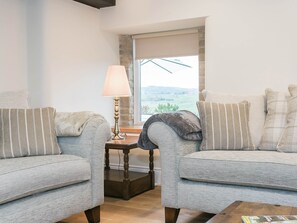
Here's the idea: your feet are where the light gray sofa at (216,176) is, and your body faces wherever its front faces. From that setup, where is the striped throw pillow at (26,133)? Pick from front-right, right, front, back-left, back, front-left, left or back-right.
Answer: right

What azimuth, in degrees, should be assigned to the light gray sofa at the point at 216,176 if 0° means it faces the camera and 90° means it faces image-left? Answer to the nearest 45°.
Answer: approximately 0°

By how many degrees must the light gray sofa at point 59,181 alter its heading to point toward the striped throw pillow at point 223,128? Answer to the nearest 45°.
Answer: approximately 45° to its left

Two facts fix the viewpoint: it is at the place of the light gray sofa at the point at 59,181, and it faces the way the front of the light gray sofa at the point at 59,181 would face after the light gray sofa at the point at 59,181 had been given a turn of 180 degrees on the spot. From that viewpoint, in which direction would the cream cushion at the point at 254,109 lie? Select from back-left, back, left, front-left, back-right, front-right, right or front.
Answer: back-right

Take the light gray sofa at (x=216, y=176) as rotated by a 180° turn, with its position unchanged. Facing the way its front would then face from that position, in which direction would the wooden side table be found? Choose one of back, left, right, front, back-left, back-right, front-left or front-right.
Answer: front-left

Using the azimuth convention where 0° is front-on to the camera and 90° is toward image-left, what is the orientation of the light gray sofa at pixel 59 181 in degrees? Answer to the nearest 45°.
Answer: approximately 315°

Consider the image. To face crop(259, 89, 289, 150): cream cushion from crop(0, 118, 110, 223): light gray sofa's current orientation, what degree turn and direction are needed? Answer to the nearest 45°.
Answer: approximately 45° to its left

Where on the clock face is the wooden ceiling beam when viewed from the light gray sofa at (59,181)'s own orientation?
The wooden ceiling beam is roughly at 8 o'clock from the light gray sofa.

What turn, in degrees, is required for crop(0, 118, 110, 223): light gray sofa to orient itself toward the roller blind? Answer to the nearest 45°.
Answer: approximately 90° to its left

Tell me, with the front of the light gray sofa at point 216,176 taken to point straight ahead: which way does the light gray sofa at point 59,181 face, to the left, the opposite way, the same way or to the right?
to the left
